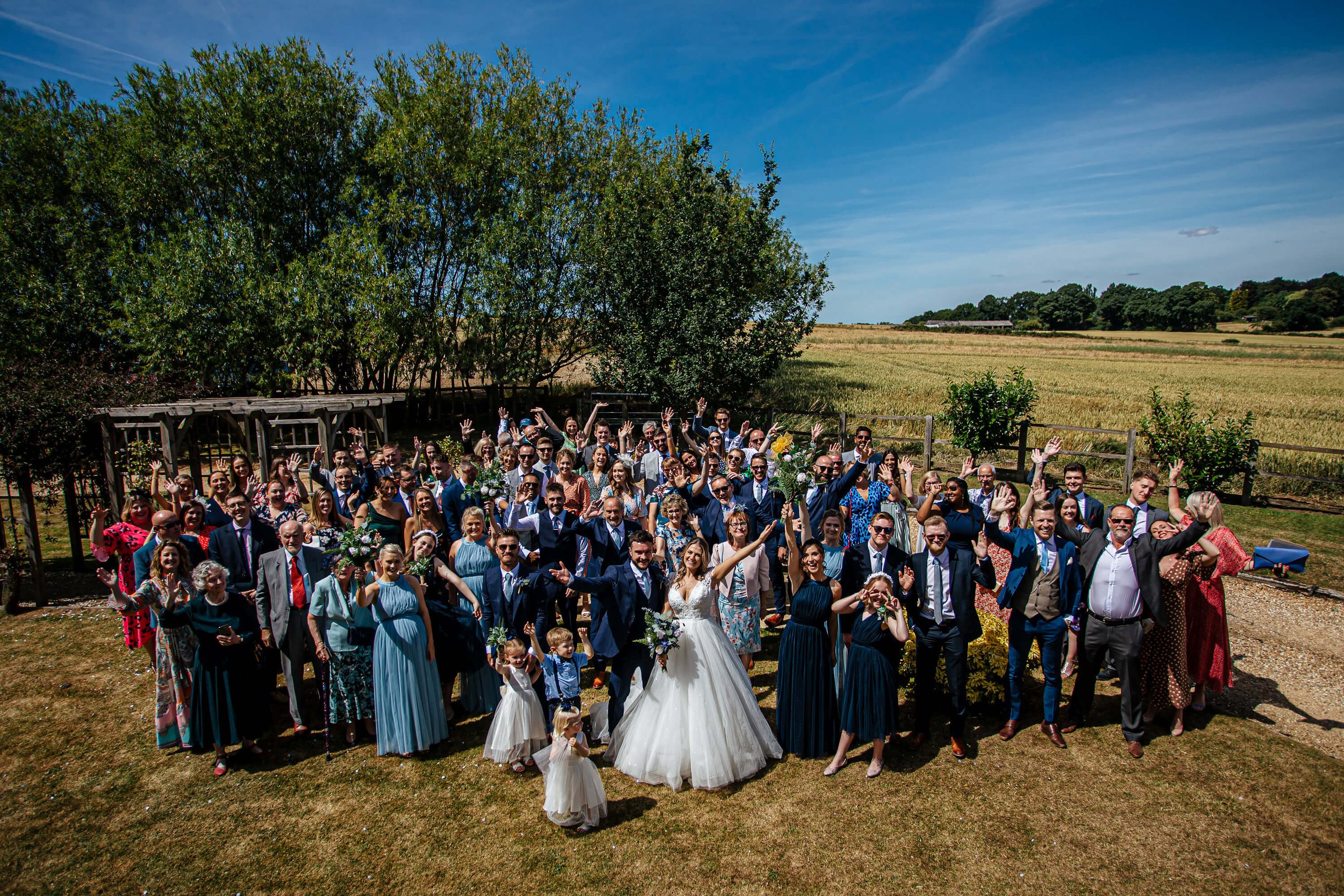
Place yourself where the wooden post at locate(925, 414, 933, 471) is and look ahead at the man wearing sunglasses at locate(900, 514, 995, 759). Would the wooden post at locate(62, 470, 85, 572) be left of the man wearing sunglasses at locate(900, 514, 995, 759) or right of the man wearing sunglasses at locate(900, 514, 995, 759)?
right

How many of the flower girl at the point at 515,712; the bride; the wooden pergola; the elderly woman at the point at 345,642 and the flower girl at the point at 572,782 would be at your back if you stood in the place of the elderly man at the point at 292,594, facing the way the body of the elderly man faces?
1

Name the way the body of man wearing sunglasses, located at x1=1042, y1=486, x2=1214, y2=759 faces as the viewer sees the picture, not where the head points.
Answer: toward the camera

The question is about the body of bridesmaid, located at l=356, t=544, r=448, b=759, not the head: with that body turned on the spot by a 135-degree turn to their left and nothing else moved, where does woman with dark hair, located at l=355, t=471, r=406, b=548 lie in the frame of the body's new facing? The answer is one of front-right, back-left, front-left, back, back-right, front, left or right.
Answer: front-left

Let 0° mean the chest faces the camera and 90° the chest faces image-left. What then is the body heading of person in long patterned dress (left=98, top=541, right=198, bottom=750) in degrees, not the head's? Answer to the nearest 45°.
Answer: approximately 0°

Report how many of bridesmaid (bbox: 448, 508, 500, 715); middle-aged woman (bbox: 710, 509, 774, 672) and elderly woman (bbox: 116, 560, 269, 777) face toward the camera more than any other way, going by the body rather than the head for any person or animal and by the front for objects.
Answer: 3

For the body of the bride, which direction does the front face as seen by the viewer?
toward the camera

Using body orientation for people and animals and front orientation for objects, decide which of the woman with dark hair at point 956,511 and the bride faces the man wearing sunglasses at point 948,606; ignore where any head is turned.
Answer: the woman with dark hair

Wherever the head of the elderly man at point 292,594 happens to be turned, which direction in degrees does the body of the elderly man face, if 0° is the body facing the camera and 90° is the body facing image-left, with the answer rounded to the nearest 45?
approximately 0°

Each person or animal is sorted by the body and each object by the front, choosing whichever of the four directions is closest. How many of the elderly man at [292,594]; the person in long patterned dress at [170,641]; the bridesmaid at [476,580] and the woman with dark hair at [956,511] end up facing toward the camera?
4

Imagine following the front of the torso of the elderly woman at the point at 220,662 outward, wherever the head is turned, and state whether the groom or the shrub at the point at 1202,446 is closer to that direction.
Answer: the groom
